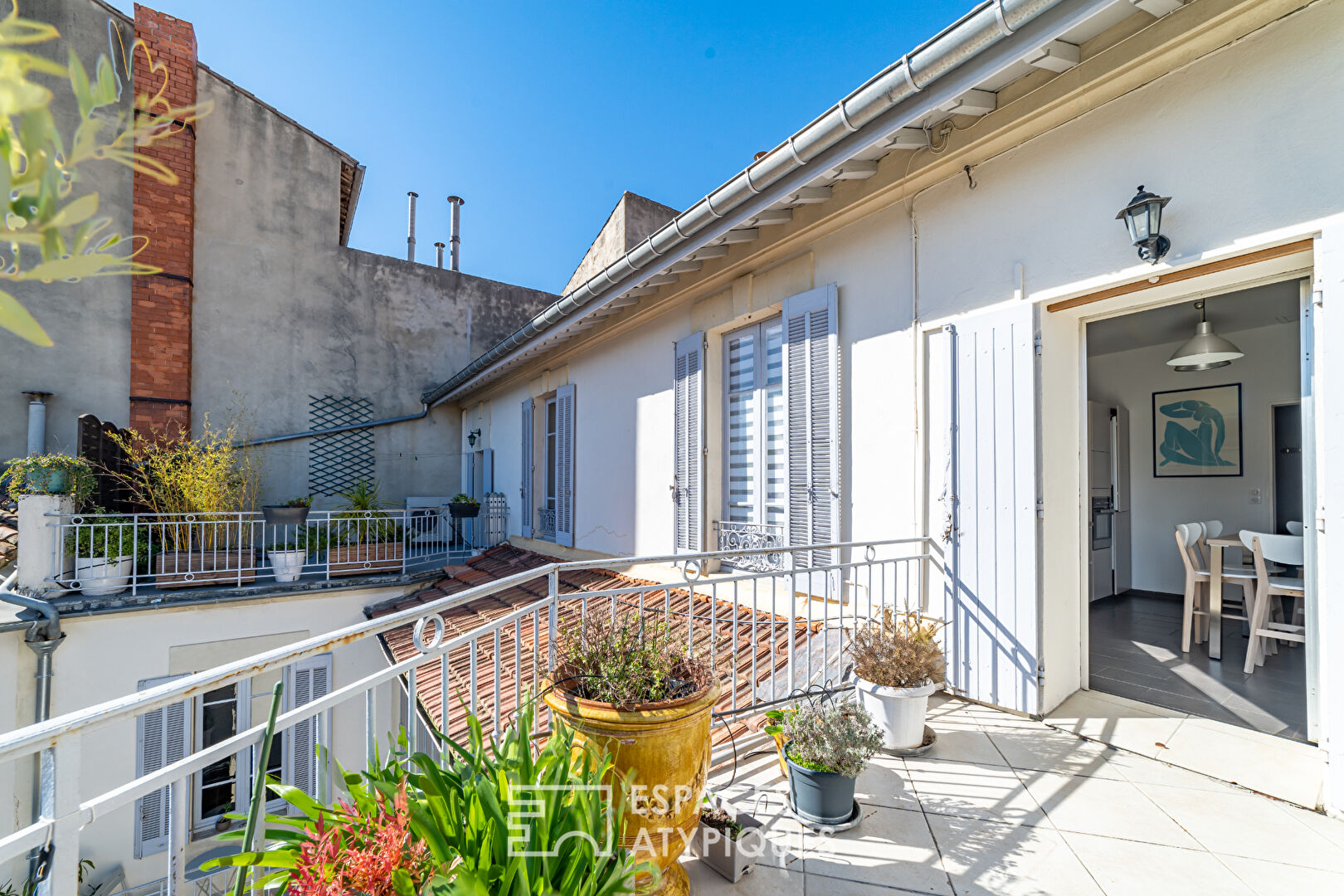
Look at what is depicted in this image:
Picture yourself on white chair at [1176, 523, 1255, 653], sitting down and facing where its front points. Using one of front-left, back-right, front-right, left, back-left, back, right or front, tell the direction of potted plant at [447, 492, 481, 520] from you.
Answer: back

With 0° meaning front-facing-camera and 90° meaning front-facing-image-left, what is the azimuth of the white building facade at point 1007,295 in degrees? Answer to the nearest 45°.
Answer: approximately 45°

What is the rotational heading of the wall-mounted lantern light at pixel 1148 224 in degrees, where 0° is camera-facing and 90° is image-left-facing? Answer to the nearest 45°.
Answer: approximately 45°

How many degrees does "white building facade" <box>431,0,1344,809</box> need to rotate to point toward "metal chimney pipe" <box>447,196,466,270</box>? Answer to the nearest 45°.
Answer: approximately 90° to its right

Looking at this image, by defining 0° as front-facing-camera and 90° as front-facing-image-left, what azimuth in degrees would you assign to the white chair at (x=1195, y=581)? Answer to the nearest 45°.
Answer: approximately 270°

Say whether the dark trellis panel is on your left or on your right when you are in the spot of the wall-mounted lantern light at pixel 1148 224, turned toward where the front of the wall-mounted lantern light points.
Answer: on your right
